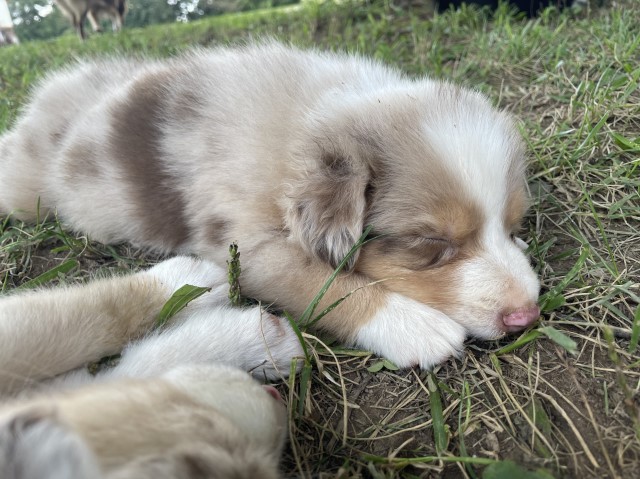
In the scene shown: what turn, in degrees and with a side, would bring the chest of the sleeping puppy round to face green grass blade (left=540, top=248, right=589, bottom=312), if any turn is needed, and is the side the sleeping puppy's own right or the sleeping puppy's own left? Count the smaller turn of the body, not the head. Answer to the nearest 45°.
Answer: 0° — it already faces it

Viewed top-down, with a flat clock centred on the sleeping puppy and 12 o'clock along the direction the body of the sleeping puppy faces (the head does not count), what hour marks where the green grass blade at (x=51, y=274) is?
The green grass blade is roughly at 5 o'clock from the sleeping puppy.

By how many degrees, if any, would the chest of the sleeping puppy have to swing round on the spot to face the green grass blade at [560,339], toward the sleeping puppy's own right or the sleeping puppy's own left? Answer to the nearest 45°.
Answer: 0° — it already faces it

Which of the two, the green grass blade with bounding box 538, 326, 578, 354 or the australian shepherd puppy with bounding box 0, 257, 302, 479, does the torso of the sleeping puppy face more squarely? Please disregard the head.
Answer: the green grass blade

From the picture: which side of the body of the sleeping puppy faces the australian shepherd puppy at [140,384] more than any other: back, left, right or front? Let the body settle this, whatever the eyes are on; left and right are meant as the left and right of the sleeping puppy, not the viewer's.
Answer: right

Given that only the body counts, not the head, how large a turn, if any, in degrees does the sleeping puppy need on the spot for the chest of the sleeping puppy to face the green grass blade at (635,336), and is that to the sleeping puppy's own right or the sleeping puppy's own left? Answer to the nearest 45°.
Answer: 0° — it already faces it

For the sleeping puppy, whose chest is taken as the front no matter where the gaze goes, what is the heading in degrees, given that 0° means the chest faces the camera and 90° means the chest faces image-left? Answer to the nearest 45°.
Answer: approximately 315°

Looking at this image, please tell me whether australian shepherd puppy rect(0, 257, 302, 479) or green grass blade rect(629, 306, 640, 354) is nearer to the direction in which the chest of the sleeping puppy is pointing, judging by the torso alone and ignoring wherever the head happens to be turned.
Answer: the green grass blade
